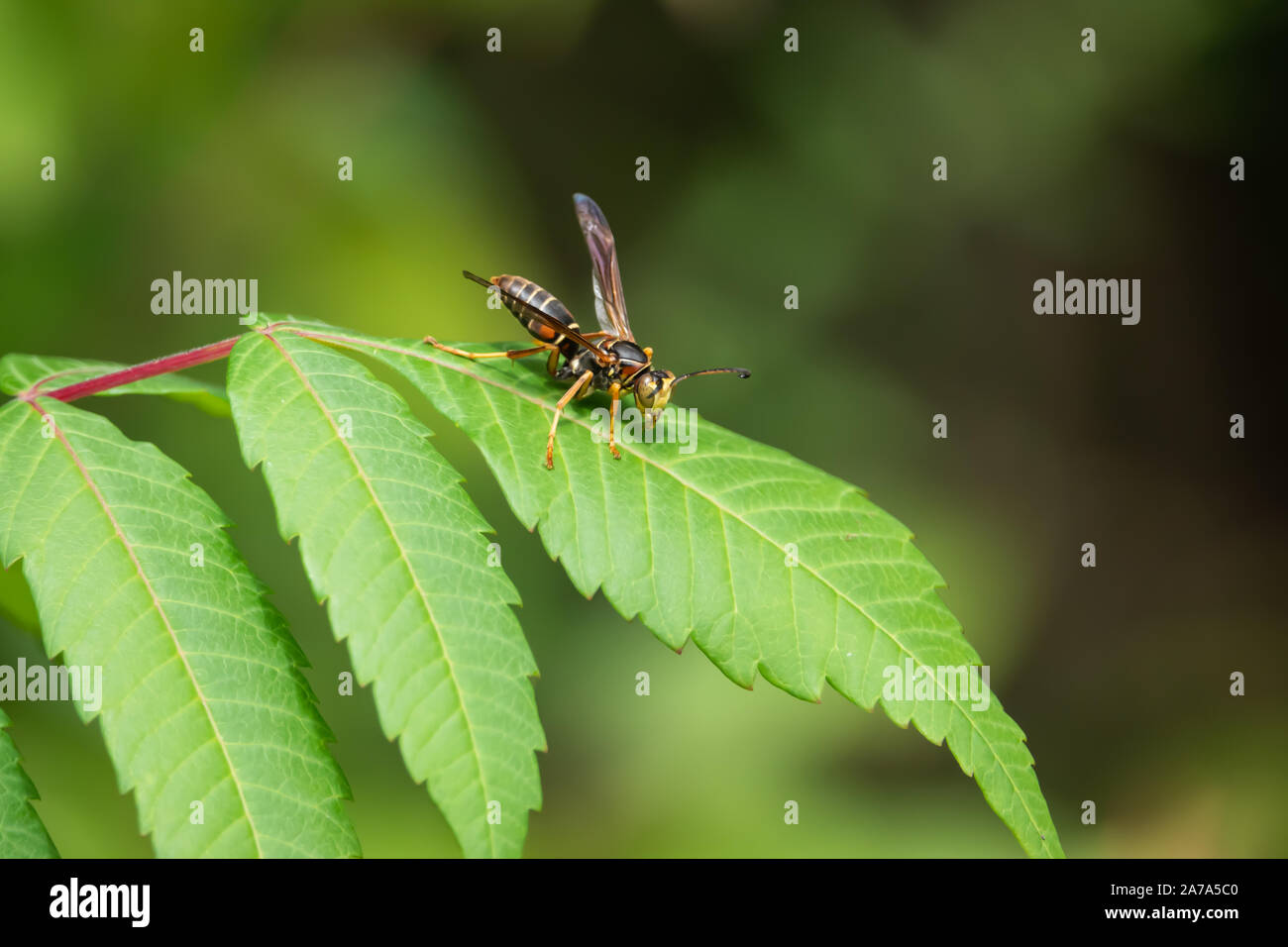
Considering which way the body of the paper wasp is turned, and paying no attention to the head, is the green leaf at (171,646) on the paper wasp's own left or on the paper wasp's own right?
on the paper wasp's own right

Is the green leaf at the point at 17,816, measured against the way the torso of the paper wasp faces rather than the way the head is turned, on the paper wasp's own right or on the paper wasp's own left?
on the paper wasp's own right

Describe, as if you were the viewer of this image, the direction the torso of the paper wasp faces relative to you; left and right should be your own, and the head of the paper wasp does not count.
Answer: facing the viewer and to the right of the viewer

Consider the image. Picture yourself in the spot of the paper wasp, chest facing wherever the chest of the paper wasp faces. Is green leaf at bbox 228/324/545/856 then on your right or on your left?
on your right
